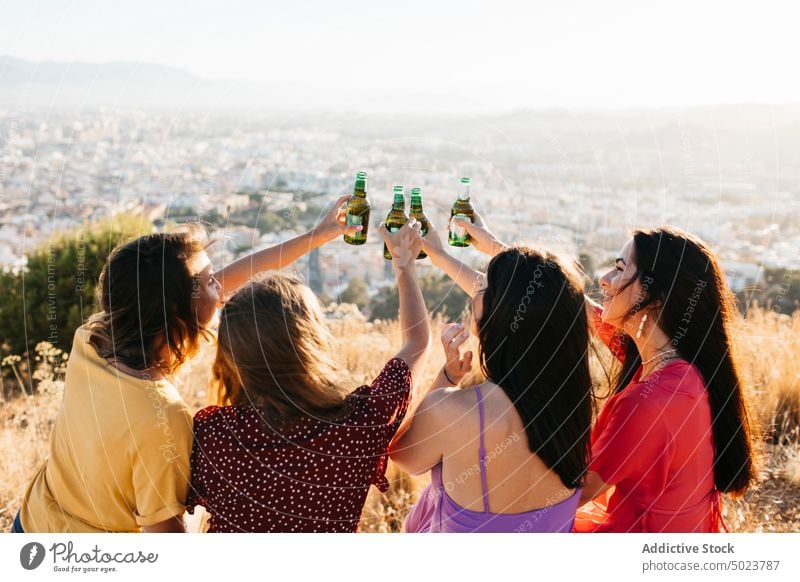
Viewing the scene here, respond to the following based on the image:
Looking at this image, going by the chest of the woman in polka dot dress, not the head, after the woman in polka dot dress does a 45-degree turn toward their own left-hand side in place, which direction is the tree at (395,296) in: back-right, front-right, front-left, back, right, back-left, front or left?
front-right

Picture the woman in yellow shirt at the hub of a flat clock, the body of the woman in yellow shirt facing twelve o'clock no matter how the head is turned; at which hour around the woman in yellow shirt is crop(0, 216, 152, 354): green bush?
The green bush is roughly at 10 o'clock from the woman in yellow shirt.

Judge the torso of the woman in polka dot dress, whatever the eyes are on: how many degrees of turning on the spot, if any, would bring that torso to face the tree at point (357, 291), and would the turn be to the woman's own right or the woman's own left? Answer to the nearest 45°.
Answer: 0° — they already face it

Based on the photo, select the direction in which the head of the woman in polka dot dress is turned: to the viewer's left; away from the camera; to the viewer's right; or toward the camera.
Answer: away from the camera

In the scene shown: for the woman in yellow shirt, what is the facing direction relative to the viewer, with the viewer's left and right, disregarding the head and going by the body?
facing away from the viewer and to the right of the viewer

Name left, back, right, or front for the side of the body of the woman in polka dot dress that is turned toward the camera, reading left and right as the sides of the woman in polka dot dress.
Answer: back

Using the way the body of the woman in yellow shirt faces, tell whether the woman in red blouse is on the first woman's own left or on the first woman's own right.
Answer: on the first woman's own right

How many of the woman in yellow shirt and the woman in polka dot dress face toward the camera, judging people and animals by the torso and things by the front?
0

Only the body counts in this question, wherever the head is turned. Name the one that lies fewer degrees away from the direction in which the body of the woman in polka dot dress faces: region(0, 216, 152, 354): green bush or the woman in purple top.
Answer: the green bush

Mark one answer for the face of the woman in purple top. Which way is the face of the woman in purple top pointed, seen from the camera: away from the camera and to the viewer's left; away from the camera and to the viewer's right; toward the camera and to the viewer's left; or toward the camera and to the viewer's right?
away from the camera and to the viewer's left

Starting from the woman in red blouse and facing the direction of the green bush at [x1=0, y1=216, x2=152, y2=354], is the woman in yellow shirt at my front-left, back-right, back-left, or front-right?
front-left

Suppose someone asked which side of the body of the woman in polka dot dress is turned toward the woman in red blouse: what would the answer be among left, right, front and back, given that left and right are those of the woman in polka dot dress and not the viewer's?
right

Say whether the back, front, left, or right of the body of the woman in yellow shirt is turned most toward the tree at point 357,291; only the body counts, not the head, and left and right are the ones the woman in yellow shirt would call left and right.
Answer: front

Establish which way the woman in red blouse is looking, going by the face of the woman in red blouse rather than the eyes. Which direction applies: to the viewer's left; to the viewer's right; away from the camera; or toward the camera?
to the viewer's left
